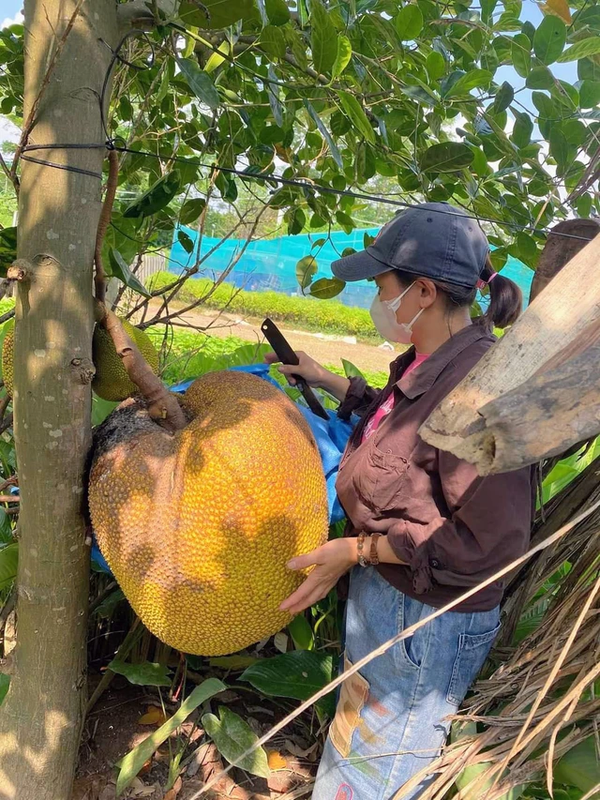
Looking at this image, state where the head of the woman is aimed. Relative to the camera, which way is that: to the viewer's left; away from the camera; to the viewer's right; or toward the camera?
to the viewer's left

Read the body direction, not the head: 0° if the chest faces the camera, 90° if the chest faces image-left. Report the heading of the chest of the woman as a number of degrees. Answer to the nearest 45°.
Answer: approximately 90°
